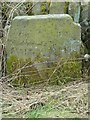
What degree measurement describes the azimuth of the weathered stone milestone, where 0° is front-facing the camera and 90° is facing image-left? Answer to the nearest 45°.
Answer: approximately 0°
